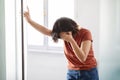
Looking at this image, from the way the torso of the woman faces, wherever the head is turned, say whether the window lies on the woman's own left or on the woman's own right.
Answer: on the woman's own right

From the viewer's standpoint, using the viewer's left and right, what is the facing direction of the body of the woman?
facing the viewer and to the left of the viewer
